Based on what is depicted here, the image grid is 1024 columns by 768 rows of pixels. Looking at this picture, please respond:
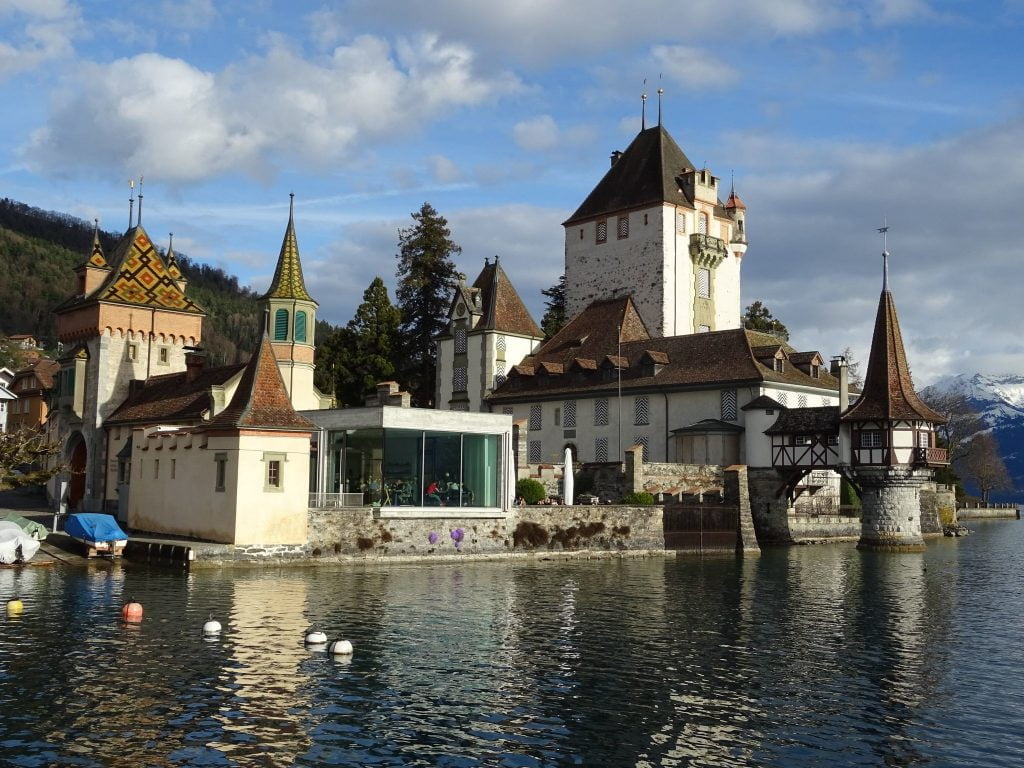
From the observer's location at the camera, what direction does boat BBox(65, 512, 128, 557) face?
facing away from the viewer and to the left of the viewer

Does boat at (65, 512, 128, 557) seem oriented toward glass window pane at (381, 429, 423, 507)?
no

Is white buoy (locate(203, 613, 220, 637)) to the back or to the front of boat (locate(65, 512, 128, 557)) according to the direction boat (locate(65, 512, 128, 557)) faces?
to the back

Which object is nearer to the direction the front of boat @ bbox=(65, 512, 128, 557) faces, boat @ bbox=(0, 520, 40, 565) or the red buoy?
the boat

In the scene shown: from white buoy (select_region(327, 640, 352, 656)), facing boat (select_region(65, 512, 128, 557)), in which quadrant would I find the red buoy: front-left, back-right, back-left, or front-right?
front-left

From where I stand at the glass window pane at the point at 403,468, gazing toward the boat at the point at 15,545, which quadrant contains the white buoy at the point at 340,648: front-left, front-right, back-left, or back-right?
front-left

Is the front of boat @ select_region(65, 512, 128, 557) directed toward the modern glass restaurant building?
no

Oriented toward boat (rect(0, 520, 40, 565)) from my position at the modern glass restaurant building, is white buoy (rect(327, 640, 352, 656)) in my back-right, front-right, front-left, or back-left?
front-left

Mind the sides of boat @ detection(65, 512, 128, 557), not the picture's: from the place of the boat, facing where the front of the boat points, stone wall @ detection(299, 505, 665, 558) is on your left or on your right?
on your right

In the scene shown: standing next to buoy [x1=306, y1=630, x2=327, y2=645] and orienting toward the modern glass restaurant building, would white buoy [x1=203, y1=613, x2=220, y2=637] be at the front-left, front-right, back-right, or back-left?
front-left

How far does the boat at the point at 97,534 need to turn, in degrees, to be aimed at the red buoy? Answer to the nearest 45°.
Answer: approximately 135° to its left

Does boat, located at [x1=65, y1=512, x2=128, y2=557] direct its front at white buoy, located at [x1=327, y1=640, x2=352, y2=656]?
no
